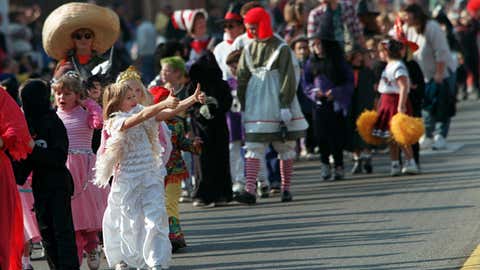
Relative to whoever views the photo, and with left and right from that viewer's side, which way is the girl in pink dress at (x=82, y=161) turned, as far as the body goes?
facing the viewer and to the left of the viewer

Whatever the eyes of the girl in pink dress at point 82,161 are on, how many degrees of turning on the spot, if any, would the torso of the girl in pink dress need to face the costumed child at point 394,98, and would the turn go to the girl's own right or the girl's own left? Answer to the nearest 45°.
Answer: approximately 180°

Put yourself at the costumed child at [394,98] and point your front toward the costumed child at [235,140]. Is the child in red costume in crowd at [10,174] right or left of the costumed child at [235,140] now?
left

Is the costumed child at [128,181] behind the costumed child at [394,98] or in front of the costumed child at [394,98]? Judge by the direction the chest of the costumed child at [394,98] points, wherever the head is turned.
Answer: in front

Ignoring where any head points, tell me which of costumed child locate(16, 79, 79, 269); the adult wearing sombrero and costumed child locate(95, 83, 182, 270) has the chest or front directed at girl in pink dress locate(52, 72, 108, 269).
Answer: the adult wearing sombrero

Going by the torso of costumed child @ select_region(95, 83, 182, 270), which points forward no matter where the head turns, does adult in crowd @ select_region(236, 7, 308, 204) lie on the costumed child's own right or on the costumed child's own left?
on the costumed child's own left
